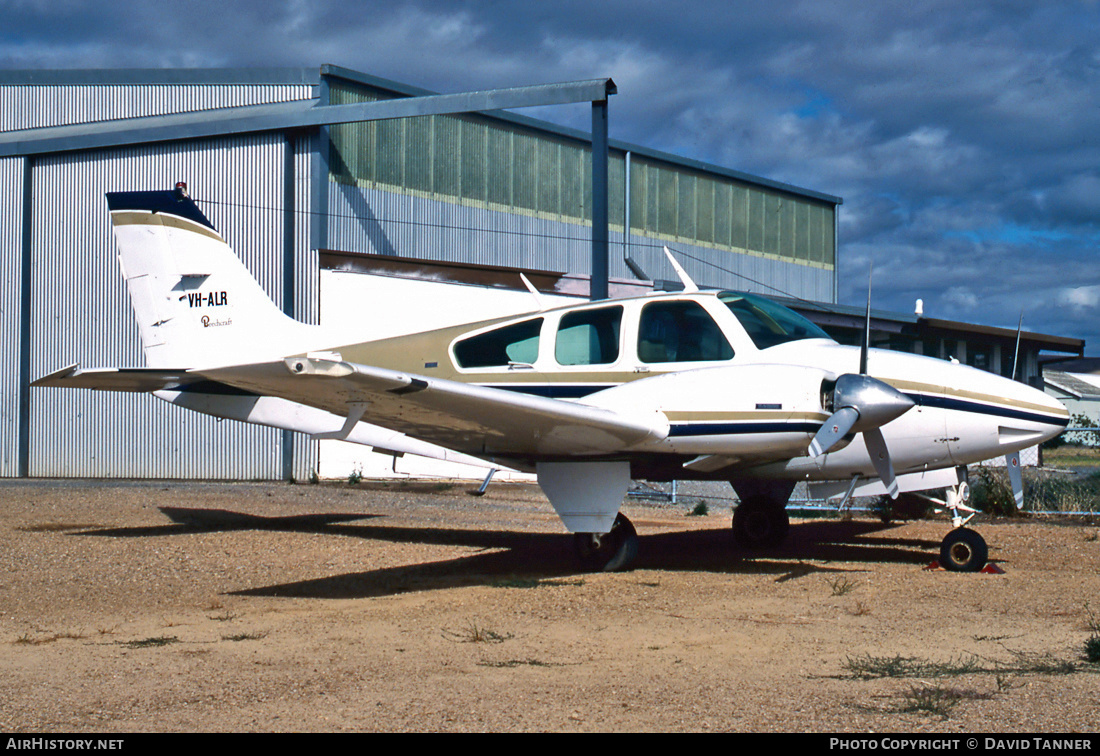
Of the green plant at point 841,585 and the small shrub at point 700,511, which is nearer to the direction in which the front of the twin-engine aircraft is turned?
the green plant

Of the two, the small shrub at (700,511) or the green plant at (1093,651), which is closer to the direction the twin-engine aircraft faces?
the green plant

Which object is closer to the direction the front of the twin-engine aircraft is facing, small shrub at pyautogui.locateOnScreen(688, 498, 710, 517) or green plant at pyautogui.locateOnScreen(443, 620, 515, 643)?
the green plant

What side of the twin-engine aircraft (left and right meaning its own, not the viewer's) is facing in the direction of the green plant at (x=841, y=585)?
front

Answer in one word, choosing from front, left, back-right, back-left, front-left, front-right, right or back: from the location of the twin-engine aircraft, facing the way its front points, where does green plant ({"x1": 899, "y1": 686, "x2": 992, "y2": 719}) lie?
front-right

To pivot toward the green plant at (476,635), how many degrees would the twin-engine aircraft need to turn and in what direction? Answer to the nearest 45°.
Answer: approximately 90° to its right

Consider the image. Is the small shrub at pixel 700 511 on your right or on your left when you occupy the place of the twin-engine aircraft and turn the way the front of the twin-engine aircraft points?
on your left

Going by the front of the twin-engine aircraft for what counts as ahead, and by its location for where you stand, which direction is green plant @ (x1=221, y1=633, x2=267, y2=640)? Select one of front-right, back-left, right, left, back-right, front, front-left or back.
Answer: right

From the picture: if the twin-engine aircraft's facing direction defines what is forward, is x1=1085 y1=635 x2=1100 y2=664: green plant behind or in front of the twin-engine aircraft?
in front
